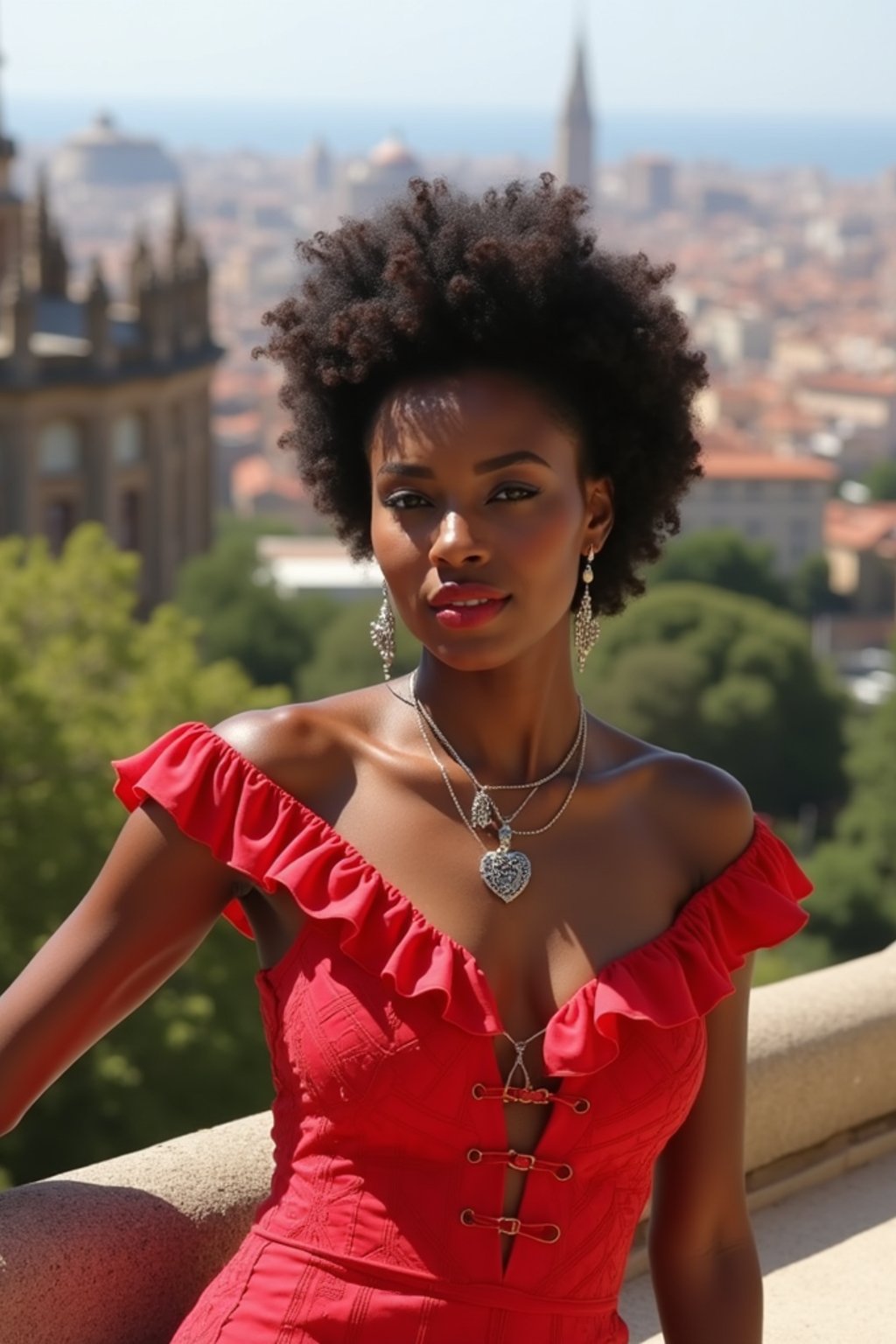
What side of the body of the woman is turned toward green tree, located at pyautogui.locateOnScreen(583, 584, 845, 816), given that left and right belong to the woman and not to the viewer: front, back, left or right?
back

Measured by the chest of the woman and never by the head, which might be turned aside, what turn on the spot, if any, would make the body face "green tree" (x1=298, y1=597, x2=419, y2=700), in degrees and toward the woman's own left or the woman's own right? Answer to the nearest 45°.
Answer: approximately 180°

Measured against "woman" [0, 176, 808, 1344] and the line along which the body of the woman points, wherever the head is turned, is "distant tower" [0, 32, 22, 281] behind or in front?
behind

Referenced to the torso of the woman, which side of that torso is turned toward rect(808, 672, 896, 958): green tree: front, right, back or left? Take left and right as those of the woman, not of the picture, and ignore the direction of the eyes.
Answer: back

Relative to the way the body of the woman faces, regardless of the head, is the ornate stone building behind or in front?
behind

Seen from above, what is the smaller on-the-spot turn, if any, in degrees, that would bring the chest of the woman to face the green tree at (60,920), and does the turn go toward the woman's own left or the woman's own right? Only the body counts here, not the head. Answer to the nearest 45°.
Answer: approximately 180°

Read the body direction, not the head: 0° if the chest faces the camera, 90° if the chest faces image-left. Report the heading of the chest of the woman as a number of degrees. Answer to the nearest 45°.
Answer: approximately 0°

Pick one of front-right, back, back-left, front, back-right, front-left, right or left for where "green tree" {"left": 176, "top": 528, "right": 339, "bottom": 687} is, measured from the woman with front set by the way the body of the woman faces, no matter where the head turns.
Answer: back
